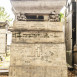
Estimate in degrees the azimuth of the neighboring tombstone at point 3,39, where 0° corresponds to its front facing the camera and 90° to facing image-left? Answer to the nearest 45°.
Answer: approximately 0°
